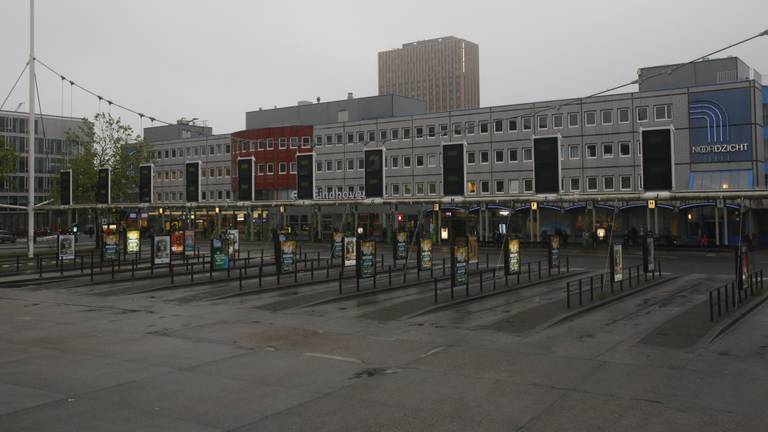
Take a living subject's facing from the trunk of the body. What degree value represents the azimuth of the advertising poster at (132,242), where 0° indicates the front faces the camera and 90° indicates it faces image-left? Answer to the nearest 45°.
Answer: approximately 0°

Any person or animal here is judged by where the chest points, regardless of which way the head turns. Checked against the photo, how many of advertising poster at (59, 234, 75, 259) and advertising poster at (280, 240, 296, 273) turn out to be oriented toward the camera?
2

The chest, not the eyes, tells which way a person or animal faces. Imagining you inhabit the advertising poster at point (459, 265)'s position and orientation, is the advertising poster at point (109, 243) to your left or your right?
on your right

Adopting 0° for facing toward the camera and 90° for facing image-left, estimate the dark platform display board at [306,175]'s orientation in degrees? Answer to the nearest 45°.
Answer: approximately 0°

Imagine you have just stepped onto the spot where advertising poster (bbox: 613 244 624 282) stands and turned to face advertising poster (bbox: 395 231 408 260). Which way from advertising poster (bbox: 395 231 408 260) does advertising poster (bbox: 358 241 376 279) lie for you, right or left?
left

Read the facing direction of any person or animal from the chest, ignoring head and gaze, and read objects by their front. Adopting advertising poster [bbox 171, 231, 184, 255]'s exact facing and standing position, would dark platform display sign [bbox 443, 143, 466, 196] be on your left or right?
on your left

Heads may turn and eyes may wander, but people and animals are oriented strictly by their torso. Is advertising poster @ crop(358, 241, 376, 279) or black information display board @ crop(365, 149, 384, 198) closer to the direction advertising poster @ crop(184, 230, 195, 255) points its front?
the advertising poster
